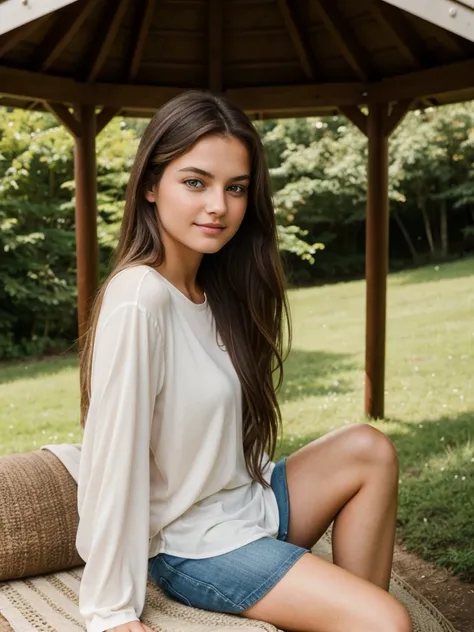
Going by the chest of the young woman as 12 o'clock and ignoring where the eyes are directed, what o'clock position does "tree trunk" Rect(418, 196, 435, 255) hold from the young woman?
The tree trunk is roughly at 8 o'clock from the young woman.

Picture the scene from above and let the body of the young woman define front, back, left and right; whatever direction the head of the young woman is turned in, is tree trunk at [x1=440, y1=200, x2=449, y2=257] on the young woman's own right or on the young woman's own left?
on the young woman's own left

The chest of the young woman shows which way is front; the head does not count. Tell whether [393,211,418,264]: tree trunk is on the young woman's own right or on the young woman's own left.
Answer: on the young woman's own left

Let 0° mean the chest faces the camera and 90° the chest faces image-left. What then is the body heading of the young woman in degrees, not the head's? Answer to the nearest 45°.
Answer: approximately 315°

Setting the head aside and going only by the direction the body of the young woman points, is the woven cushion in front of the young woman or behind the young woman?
behind
